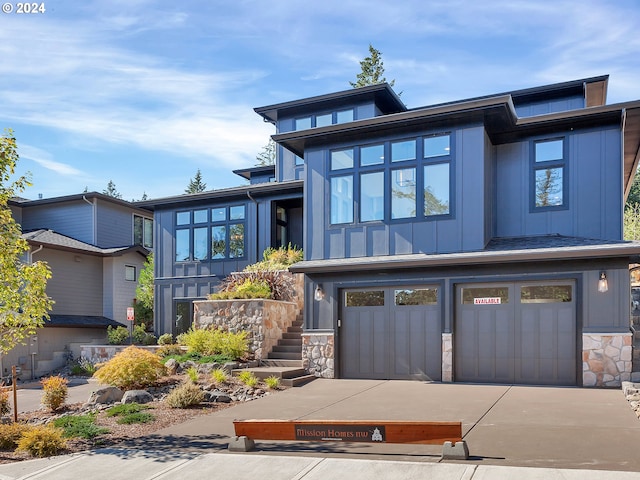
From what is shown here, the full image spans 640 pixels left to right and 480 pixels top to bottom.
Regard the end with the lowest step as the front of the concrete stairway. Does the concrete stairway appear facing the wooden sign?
yes

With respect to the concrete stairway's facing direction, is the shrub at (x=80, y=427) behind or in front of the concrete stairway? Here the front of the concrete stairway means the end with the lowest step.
in front

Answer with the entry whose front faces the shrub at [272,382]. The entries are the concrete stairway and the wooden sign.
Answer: the concrete stairway

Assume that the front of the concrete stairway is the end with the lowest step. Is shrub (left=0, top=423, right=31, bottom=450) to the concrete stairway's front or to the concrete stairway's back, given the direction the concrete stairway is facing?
to the front

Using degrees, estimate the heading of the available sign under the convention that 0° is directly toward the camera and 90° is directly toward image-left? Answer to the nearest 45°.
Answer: approximately 0°

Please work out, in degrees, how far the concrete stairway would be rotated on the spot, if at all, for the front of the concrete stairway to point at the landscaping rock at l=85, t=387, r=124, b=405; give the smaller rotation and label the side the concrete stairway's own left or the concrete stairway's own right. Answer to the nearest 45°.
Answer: approximately 45° to the concrete stairway's own right

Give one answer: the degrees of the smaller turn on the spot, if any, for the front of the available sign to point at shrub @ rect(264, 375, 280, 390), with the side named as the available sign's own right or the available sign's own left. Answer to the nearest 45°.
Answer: approximately 90° to the available sign's own right

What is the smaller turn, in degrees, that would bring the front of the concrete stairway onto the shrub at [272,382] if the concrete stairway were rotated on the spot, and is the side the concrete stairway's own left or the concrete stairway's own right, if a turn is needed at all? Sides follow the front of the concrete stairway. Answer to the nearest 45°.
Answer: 0° — it already faces it
